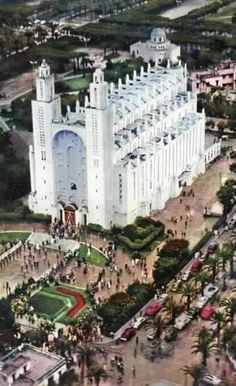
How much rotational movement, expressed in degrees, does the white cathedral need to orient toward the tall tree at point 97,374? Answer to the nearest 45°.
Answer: approximately 45° to its left

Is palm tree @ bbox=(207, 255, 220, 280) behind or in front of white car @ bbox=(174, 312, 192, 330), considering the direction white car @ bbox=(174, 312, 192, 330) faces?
behind

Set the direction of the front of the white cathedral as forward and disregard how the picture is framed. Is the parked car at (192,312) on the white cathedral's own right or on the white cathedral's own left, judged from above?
on the white cathedral's own left

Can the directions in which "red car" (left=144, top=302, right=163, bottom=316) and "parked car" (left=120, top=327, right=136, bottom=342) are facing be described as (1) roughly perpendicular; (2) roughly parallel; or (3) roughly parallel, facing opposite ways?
roughly parallel

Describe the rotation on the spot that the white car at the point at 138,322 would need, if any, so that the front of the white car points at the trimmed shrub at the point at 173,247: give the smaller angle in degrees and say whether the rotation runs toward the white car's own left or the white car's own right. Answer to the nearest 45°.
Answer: approximately 135° to the white car's own right

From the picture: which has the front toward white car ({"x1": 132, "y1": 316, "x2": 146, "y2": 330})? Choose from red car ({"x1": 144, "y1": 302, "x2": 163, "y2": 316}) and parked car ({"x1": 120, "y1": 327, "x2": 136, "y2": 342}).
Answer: the red car

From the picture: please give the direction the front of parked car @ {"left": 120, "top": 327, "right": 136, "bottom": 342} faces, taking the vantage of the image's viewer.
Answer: facing the viewer and to the left of the viewer

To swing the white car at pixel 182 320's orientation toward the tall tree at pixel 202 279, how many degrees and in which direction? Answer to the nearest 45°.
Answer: approximately 135° to its right

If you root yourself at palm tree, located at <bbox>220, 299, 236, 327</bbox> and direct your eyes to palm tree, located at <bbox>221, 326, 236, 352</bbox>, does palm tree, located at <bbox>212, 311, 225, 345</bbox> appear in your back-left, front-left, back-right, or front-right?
front-right

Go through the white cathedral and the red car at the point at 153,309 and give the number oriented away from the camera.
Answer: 0

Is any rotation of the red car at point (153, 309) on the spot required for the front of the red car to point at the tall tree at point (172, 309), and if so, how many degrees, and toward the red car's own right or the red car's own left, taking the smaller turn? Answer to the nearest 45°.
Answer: approximately 90° to the red car's own left

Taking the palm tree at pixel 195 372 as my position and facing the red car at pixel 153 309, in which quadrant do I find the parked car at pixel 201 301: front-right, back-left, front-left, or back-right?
front-right

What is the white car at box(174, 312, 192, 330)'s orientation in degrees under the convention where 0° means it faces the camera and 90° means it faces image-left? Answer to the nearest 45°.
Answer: approximately 45°

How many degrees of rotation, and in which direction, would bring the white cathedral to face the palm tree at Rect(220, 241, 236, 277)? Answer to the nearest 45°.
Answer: approximately 90° to its left

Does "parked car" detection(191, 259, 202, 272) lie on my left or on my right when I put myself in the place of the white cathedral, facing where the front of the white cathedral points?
on my left

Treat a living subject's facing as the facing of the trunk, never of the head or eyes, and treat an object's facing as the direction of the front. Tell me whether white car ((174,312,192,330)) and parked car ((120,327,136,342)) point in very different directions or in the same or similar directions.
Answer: same or similar directions

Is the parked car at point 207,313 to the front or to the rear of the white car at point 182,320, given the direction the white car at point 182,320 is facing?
to the rear

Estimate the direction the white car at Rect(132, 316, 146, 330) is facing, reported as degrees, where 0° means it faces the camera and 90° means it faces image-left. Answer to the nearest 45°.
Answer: approximately 45°

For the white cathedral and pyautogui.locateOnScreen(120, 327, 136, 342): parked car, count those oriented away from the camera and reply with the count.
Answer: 0
